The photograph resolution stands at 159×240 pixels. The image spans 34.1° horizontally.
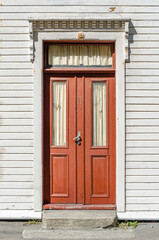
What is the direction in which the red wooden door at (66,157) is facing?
toward the camera

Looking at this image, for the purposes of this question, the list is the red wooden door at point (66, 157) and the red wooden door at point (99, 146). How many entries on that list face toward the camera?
2

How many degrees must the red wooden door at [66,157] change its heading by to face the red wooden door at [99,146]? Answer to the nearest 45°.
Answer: approximately 90° to its left

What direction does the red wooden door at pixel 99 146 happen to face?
toward the camera

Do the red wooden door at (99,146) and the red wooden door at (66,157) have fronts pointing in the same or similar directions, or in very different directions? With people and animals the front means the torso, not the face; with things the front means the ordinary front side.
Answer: same or similar directions

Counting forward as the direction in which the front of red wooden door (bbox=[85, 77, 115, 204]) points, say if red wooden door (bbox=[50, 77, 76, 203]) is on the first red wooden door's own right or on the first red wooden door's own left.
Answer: on the first red wooden door's own right
